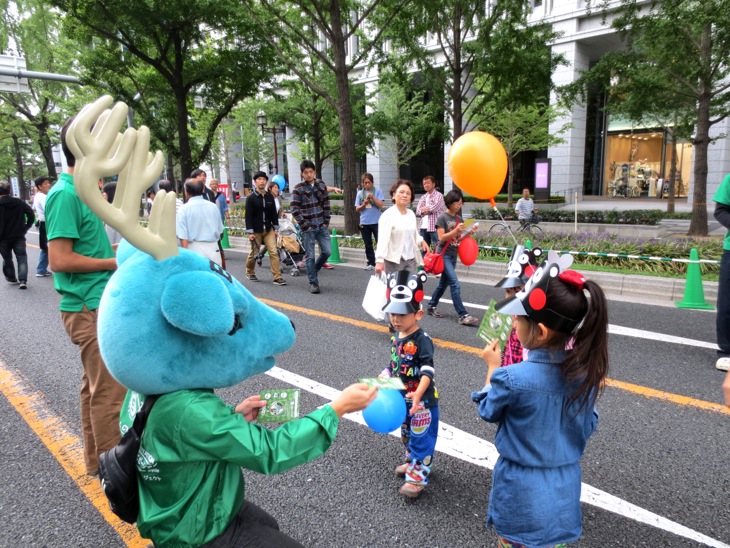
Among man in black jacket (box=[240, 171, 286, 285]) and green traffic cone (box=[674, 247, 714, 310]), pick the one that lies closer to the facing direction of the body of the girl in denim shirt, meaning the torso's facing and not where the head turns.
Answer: the man in black jacket

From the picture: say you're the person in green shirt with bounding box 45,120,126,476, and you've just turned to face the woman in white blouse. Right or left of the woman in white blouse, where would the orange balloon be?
right

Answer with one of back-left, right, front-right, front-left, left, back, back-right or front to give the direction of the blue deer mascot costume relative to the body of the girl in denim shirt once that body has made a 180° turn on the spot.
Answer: right

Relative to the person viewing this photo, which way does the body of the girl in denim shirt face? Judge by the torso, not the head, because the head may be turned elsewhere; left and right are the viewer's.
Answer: facing away from the viewer and to the left of the viewer

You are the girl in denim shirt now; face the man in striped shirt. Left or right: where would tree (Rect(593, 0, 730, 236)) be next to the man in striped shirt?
right

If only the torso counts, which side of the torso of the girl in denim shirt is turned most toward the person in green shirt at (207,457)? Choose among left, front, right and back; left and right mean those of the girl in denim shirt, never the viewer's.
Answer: left

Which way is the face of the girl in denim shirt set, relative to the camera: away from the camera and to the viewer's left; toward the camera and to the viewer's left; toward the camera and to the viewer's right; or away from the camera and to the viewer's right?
away from the camera and to the viewer's left

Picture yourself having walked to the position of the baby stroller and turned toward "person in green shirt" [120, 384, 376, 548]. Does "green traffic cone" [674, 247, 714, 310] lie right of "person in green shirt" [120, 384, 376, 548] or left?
left

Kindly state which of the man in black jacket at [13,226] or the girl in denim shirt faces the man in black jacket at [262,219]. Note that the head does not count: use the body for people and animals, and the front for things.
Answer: the girl in denim shirt
